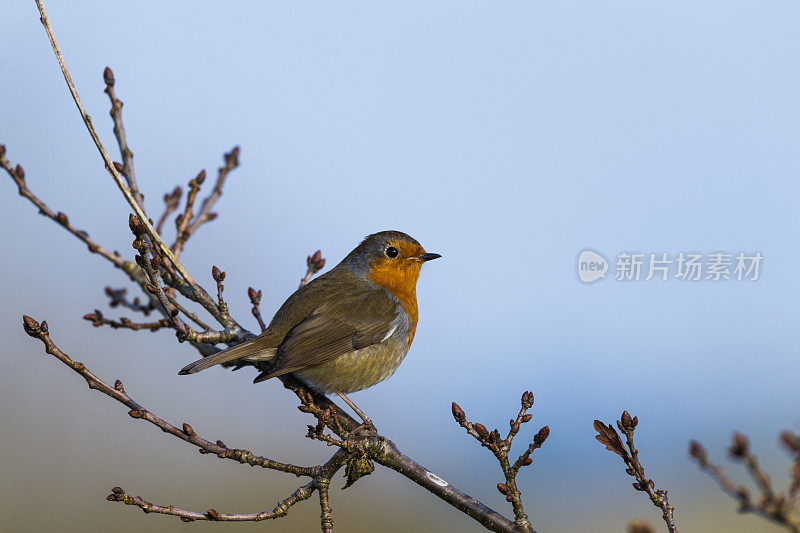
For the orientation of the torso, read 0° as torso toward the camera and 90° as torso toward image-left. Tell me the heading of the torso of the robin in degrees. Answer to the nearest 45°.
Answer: approximately 270°

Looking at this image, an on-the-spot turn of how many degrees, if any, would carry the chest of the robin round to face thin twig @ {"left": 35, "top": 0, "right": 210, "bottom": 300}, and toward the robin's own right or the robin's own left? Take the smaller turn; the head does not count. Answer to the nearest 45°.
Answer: approximately 135° to the robin's own right
